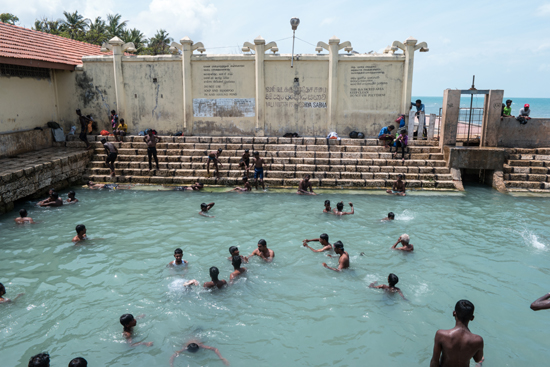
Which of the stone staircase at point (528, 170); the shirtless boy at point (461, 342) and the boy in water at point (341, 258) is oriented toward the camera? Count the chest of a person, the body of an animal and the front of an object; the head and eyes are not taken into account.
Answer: the stone staircase

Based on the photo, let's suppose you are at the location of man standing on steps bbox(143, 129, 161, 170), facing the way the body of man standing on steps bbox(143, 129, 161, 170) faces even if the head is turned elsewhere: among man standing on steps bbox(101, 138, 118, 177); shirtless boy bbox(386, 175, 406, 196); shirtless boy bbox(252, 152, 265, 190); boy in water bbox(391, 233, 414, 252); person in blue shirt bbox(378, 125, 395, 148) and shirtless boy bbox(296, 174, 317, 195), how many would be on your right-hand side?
1

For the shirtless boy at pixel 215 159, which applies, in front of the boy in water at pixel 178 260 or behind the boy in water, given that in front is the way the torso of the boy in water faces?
behind

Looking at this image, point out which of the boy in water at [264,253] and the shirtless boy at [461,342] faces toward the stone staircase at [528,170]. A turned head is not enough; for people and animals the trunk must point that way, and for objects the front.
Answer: the shirtless boy

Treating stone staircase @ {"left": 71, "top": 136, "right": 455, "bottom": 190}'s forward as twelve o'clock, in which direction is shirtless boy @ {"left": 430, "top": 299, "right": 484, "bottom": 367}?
The shirtless boy is roughly at 12 o'clock from the stone staircase.

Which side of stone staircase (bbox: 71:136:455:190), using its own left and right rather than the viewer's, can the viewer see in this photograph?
front

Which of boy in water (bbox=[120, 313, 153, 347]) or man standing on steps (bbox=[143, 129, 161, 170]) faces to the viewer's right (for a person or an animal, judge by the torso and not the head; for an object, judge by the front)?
the boy in water

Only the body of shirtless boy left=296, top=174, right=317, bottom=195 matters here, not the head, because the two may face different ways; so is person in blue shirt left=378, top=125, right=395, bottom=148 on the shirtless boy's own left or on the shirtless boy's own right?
on the shirtless boy's own left

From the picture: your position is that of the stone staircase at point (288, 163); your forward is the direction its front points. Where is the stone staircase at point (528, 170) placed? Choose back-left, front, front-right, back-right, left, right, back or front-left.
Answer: left

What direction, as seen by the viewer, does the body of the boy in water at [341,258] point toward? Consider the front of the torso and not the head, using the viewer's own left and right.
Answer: facing to the left of the viewer

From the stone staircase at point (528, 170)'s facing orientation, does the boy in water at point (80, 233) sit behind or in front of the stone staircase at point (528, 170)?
in front

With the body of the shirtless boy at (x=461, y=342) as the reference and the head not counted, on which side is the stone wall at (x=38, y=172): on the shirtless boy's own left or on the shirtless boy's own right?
on the shirtless boy's own left

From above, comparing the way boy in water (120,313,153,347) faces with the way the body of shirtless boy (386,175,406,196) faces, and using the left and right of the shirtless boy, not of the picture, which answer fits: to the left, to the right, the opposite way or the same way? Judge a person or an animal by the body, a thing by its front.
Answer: to the left

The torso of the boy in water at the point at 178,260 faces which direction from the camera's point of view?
toward the camera

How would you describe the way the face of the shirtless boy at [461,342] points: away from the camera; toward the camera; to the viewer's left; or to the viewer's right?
away from the camera

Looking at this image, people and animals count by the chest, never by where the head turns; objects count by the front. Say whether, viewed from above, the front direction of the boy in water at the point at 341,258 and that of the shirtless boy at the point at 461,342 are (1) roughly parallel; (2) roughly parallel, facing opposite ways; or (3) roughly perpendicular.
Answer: roughly perpendicular

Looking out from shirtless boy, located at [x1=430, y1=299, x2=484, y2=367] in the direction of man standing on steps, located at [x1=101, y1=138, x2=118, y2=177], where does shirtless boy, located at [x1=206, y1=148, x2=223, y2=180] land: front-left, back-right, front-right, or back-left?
front-right

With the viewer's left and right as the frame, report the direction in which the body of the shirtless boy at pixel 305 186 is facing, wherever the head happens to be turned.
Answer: facing the viewer
